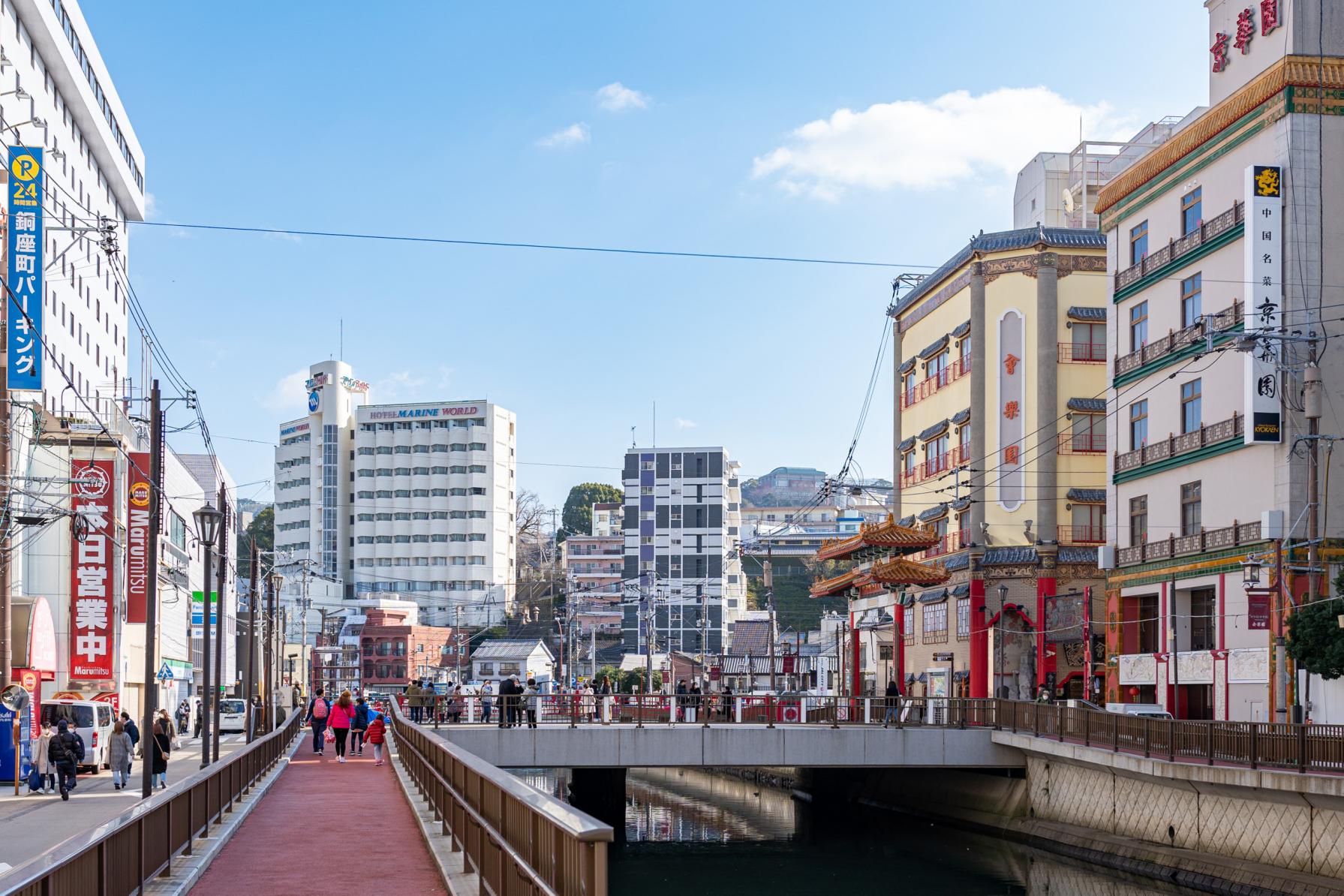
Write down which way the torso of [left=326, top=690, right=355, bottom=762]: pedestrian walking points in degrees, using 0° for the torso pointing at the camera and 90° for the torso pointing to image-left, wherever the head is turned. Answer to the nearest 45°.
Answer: approximately 180°

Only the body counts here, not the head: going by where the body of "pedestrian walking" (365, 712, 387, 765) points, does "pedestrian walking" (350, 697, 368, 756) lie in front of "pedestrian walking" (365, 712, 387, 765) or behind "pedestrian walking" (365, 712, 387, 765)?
in front

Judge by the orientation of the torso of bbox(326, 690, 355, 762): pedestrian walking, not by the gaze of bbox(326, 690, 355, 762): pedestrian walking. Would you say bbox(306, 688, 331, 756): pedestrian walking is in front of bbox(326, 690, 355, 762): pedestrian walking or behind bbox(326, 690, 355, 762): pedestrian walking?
in front

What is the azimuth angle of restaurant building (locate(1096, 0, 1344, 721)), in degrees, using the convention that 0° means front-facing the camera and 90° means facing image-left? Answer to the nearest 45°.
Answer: approximately 45°

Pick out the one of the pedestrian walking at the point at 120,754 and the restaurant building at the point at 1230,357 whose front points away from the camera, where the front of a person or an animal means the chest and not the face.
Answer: the pedestrian walking

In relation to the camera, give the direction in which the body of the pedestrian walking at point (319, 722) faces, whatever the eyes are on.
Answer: away from the camera

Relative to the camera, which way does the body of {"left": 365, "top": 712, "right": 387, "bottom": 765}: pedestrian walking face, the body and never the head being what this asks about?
away from the camera

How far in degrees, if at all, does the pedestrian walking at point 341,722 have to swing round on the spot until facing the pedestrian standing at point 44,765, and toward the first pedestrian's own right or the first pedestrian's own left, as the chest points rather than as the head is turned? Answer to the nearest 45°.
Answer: approximately 135° to the first pedestrian's own left
